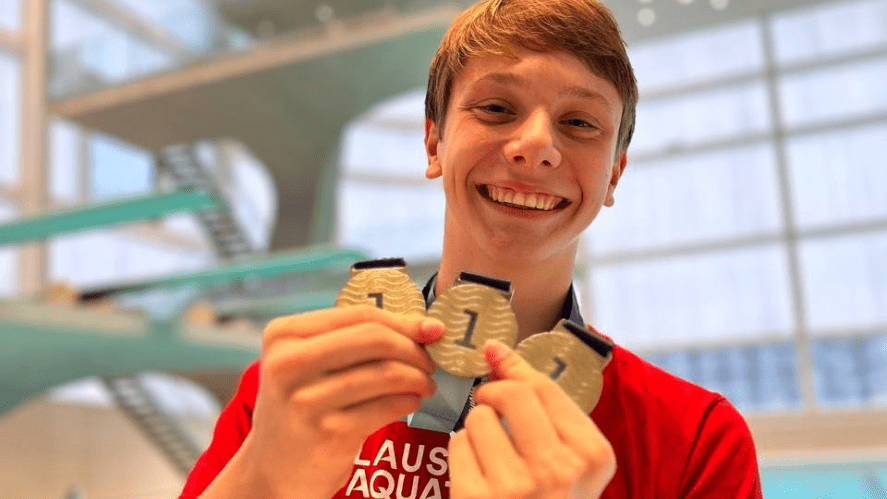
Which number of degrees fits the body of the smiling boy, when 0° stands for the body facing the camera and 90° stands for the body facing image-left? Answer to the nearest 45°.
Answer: approximately 0°

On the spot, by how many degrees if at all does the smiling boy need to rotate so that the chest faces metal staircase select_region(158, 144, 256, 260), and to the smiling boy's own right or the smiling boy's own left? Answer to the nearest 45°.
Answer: approximately 180°

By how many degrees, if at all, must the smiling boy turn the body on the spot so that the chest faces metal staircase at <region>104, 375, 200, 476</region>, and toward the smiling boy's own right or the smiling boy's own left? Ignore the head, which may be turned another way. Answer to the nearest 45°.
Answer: approximately 180°
